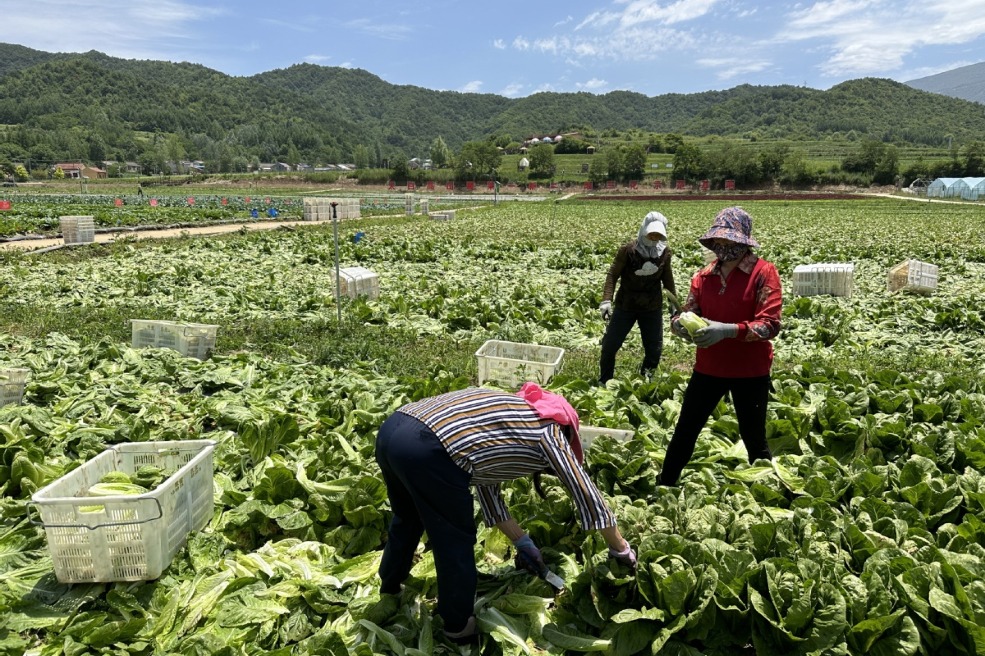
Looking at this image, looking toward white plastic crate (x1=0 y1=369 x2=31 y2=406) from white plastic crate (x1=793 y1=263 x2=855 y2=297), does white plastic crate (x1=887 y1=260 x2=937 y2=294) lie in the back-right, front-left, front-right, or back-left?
back-left

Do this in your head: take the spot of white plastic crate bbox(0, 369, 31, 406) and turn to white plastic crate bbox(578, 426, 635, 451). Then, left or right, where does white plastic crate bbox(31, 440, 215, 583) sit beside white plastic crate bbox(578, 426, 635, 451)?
right

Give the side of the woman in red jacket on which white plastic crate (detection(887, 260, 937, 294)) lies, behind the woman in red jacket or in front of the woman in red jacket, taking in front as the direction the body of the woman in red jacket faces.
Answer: behind

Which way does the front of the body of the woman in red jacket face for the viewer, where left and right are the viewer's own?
facing the viewer and to the left of the viewer

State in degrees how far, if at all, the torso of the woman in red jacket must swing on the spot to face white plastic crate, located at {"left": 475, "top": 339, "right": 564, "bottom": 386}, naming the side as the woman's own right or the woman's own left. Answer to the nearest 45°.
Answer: approximately 90° to the woman's own right

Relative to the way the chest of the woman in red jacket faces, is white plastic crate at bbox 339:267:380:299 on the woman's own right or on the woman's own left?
on the woman's own right

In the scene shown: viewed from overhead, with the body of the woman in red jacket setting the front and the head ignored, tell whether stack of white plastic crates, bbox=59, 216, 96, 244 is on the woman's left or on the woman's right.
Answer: on the woman's right
